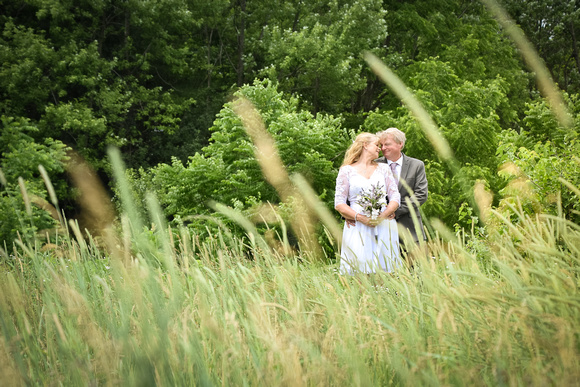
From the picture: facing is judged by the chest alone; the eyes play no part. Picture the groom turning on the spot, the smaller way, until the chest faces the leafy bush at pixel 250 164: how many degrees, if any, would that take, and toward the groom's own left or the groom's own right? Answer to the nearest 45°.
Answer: approximately 90° to the groom's own right

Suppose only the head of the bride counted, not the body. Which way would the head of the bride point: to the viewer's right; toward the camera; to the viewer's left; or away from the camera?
to the viewer's right

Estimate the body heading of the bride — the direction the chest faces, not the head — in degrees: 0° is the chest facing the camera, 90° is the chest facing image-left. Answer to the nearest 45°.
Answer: approximately 0°

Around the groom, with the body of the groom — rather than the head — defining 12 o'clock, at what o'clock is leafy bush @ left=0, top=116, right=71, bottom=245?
The leafy bush is roughly at 3 o'clock from the groom.

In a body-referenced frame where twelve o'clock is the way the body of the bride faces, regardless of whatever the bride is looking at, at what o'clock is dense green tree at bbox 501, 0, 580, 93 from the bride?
The dense green tree is roughly at 7 o'clock from the bride.

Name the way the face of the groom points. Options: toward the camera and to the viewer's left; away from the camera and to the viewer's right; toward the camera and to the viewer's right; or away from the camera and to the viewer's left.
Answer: toward the camera and to the viewer's left

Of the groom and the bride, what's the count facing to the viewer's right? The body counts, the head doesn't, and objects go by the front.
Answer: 0

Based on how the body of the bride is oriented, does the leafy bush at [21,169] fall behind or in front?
behind
